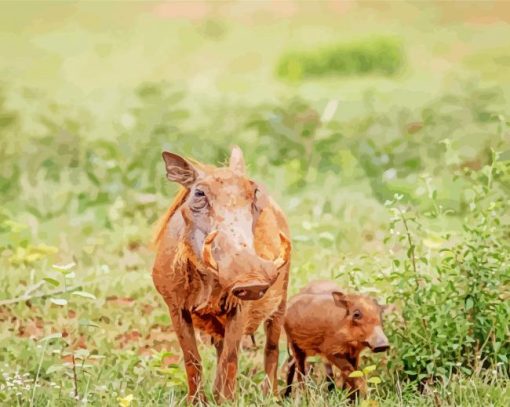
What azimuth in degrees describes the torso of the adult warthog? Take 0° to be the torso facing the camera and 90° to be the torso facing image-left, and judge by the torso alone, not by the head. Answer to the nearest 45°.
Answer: approximately 0°

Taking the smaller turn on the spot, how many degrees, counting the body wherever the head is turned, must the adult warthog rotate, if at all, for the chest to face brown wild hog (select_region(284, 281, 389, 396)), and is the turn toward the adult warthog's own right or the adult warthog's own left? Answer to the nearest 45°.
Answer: approximately 135° to the adult warthog's own left
